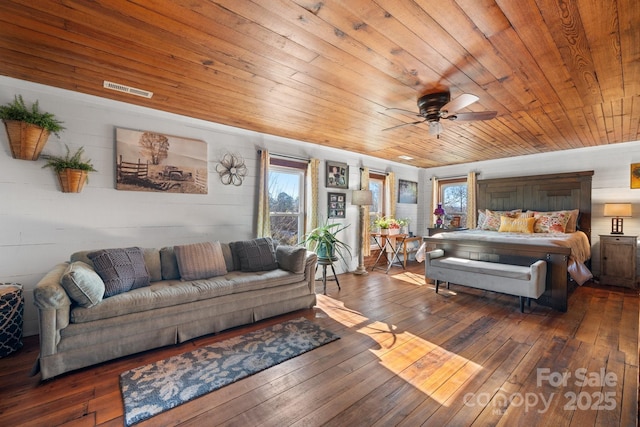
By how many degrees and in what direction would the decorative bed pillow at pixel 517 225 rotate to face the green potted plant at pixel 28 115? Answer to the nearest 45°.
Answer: approximately 45° to its right

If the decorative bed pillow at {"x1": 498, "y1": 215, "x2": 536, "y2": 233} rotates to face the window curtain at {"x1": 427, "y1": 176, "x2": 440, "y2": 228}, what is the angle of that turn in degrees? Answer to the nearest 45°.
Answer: approximately 135° to its right

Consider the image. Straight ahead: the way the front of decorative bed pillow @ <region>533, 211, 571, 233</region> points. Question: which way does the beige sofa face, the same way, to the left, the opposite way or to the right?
to the left

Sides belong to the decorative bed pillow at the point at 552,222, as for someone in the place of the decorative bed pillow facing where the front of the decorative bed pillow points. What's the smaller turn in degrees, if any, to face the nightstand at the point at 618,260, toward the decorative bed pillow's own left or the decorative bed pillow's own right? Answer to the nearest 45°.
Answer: approximately 90° to the decorative bed pillow's own left

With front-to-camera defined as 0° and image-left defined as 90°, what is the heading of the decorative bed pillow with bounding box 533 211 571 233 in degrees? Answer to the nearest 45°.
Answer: approximately 0°

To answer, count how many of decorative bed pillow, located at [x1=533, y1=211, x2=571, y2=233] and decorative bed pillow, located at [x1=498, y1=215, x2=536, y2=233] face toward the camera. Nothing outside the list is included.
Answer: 2

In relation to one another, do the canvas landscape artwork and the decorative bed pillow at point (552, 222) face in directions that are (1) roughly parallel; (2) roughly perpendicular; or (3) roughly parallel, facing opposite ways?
roughly perpendicular

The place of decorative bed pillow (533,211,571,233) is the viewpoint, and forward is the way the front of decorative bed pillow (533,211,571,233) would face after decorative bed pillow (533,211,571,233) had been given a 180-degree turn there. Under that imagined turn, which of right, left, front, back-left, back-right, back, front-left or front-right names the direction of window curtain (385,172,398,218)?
left

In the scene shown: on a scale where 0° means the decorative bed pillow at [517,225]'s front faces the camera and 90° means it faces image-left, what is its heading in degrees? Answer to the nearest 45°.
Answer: approximately 0°

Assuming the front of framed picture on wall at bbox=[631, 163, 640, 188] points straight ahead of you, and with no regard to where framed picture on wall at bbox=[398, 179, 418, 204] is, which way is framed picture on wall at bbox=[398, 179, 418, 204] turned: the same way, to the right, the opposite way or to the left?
to the left

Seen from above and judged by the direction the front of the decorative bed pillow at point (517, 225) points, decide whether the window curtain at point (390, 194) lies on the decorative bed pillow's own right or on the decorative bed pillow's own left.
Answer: on the decorative bed pillow's own right

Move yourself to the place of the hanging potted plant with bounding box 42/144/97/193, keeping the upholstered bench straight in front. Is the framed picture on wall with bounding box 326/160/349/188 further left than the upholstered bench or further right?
left

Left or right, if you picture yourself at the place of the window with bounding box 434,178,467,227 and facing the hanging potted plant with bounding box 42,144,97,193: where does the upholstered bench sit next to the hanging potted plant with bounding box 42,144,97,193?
left
